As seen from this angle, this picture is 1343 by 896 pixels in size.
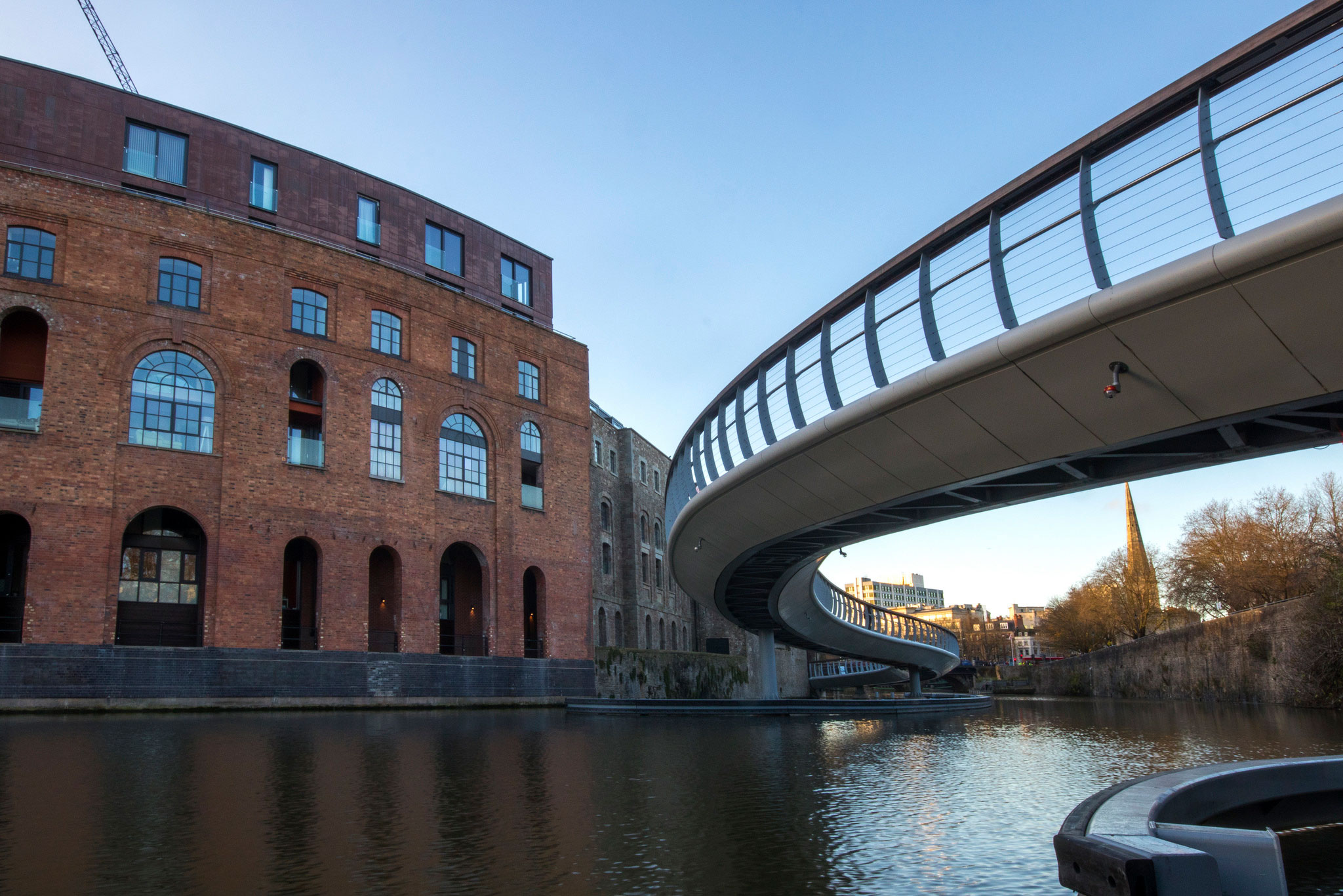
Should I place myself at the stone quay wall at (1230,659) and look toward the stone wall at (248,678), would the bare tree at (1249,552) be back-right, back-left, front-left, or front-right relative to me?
back-right

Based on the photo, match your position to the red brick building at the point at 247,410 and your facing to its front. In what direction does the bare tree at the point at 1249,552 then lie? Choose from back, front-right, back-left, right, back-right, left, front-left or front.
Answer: front-left

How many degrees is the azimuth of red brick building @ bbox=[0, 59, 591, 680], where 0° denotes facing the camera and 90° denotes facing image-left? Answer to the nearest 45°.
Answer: approximately 315°

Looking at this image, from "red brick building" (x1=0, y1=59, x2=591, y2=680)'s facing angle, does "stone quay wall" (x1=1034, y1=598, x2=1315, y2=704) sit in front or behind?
in front

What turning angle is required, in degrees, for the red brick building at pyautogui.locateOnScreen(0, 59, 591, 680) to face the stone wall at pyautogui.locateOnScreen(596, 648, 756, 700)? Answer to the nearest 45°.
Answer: approximately 90° to its left
